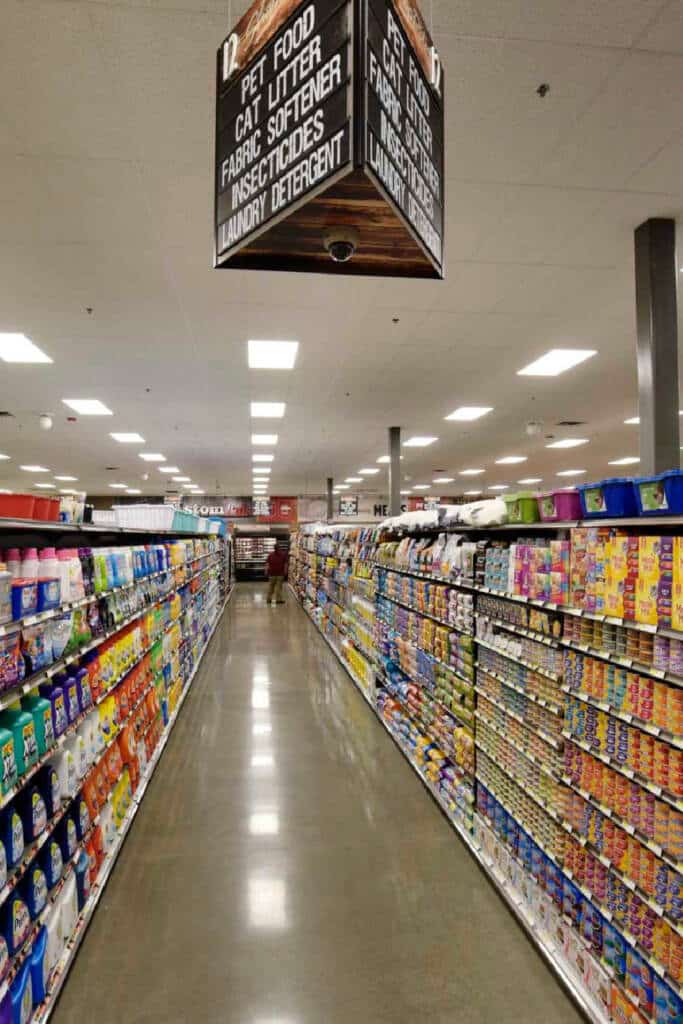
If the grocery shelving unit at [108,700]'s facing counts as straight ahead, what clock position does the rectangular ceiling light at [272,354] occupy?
The rectangular ceiling light is roughly at 10 o'clock from the grocery shelving unit.

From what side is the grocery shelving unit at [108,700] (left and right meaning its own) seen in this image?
right

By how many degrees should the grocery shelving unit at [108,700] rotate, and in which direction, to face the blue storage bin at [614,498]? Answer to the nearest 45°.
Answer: approximately 45° to its right

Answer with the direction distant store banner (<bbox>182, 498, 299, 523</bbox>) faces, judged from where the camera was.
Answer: facing the viewer

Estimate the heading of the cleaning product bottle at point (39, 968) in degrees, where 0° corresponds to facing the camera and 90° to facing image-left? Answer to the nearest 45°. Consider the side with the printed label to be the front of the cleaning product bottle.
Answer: approximately 270°

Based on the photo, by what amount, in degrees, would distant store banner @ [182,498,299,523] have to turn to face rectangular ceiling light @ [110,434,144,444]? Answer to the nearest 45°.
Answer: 0° — it already faces it

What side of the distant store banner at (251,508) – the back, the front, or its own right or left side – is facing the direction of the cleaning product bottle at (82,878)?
front

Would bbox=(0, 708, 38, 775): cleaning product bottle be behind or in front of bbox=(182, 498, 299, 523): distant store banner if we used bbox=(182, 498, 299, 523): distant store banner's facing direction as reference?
in front

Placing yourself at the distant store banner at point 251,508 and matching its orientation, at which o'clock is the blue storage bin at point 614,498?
The blue storage bin is roughly at 12 o'clock from the distant store banner.

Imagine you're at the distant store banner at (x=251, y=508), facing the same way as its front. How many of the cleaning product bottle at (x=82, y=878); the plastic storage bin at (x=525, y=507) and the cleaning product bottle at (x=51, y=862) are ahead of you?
3

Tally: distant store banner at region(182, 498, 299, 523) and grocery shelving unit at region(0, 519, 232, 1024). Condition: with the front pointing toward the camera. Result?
1

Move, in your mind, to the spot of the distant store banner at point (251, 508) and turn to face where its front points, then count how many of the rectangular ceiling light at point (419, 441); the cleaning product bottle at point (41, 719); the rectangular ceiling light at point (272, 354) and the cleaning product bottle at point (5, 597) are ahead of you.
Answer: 4

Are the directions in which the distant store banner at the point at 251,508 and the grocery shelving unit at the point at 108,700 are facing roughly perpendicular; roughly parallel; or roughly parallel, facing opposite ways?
roughly perpendicular

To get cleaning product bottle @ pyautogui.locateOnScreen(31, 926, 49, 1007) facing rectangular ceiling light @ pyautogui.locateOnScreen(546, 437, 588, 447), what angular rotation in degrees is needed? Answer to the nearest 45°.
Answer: approximately 45° to its left
